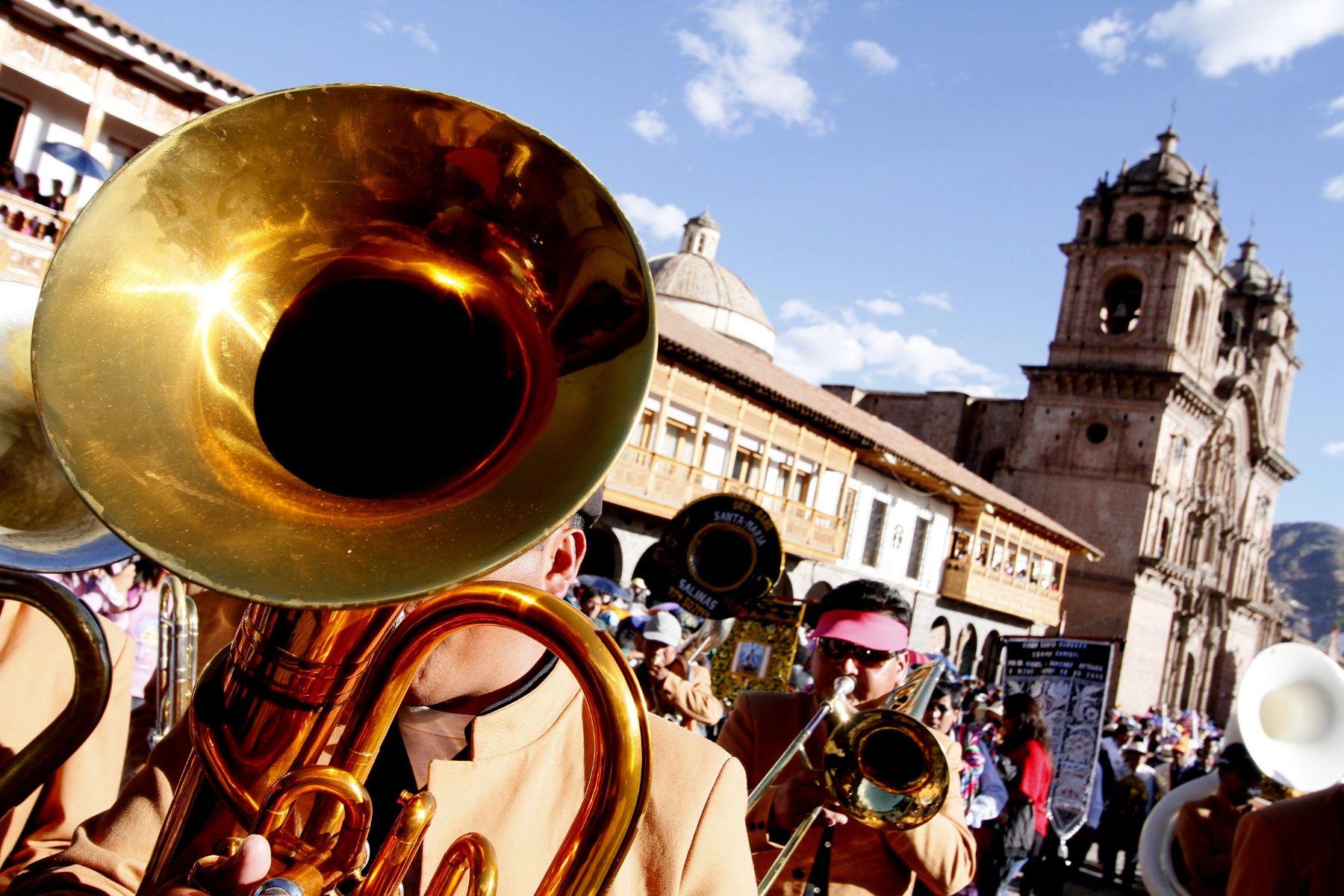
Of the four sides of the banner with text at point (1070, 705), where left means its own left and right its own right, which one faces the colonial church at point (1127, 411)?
back

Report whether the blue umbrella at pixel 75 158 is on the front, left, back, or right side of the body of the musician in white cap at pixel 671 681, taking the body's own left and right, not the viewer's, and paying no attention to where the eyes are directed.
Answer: right

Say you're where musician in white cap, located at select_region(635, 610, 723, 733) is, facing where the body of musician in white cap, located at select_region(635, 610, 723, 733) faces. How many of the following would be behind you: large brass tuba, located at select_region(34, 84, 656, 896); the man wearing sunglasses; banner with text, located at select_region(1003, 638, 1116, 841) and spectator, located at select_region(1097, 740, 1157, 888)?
2

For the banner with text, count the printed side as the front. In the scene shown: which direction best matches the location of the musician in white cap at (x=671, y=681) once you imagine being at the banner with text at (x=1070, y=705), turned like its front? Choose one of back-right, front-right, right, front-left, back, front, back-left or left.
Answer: front-right

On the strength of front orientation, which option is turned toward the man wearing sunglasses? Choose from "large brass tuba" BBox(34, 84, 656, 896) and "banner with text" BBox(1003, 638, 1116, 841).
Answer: the banner with text
